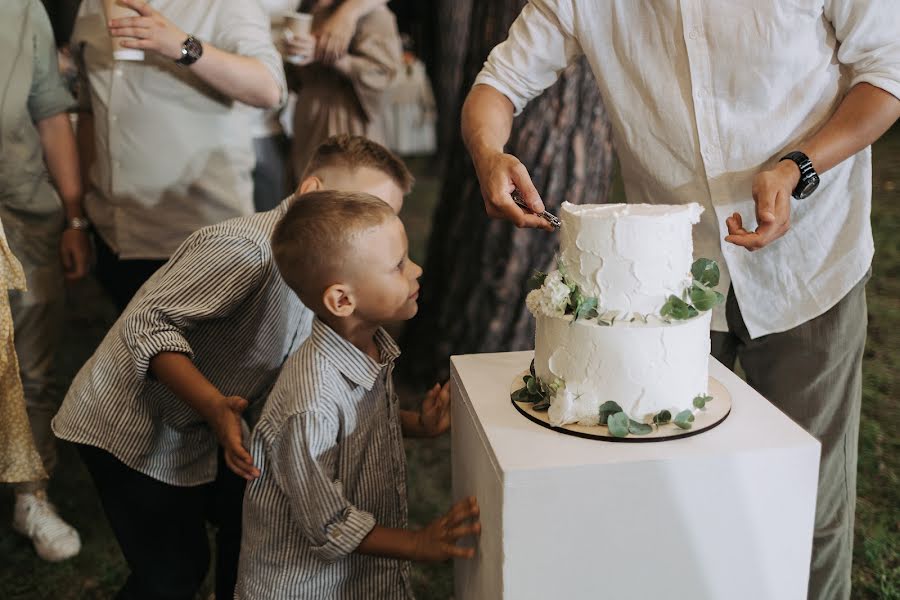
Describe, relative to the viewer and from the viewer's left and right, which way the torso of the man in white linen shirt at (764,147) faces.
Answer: facing the viewer and to the left of the viewer

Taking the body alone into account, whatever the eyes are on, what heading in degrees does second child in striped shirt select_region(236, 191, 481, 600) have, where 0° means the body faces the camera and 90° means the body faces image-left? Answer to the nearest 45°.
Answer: approximately 270°

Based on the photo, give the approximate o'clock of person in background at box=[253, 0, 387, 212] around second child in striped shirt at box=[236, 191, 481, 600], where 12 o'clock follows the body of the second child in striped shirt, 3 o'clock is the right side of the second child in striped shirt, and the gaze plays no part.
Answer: The person in background is roughly at 9 o'clock from the second child in striped shirt.

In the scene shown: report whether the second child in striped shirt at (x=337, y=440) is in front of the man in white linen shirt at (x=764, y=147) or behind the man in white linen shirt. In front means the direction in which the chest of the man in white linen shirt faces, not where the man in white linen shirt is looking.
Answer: in front

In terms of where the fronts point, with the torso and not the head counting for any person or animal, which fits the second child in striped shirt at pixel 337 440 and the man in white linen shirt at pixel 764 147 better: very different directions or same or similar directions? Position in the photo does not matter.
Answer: very different directions

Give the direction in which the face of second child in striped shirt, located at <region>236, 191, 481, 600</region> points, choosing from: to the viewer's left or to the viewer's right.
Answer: to the viewer's right

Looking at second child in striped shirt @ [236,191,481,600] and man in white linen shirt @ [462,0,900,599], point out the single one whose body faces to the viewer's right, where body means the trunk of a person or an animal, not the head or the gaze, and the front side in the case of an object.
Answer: the second child in striped shirt

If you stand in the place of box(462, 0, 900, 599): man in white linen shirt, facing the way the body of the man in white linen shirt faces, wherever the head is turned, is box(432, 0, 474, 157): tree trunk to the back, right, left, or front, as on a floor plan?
back

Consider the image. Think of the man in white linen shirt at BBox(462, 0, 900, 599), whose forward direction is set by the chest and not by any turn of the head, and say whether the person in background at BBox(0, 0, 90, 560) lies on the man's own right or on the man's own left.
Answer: on the man's own right

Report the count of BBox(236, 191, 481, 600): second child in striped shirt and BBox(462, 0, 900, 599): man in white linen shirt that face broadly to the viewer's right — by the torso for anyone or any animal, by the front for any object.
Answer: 1

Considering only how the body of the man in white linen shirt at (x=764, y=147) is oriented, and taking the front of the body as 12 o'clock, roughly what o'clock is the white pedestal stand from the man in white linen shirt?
The white pedestal stand is roughly at 11 o'clock from the man in white linen shirt.

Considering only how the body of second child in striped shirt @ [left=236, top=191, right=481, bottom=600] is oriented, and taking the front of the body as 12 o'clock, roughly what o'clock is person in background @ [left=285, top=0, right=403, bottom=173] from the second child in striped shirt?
The person in background is roughly at 9 o'clock from the second child in striped shirt.

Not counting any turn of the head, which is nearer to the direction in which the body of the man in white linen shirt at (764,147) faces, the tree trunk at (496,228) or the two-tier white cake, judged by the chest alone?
the two-tier white cake

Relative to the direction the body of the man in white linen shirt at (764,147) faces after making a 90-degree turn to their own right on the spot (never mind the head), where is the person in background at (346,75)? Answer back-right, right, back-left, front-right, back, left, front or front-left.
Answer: front
